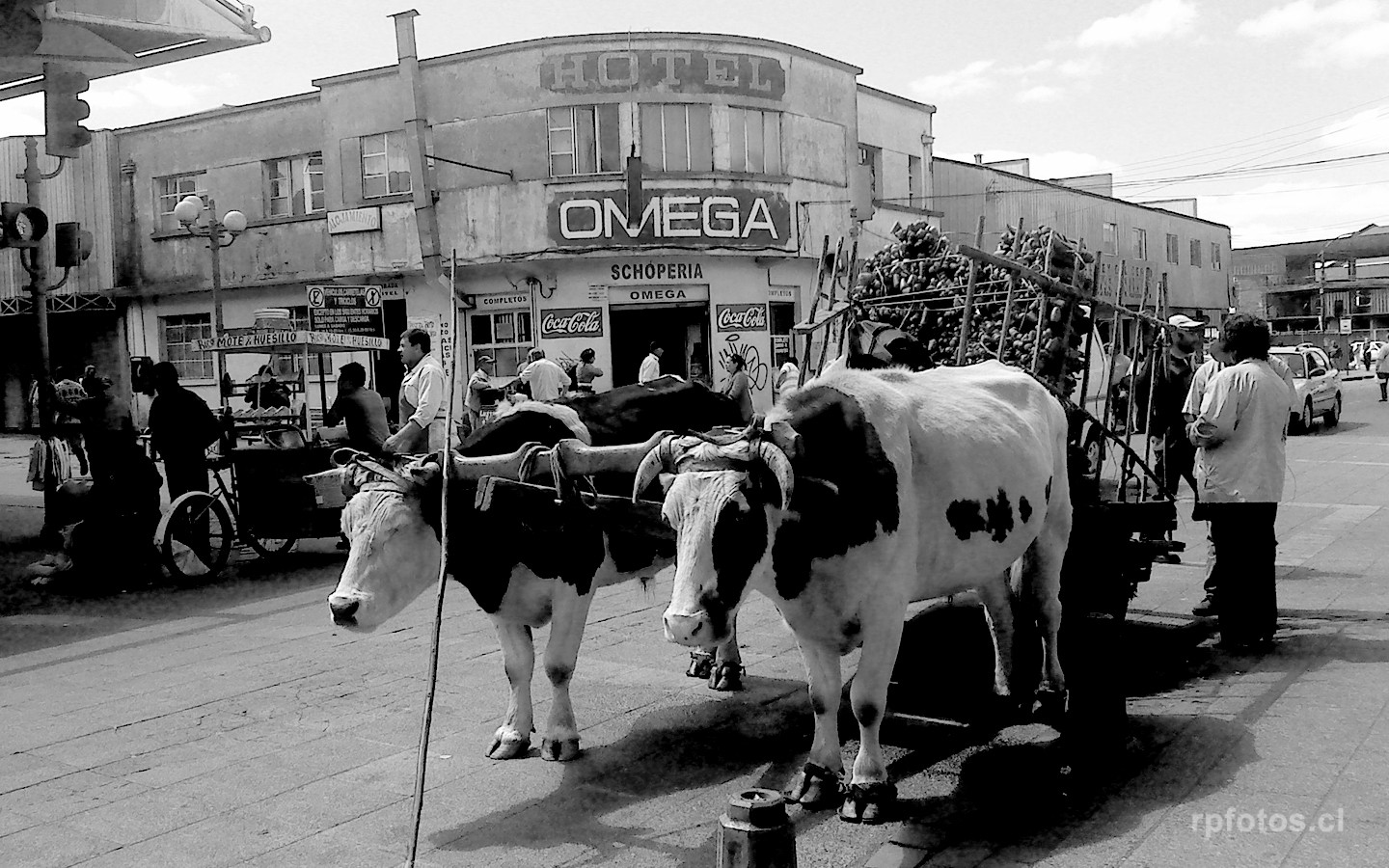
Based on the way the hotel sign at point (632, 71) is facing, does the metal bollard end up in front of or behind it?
in front

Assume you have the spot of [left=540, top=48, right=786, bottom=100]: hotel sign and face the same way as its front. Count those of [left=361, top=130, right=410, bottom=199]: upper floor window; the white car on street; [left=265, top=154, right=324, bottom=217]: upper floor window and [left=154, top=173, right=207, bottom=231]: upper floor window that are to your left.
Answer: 1

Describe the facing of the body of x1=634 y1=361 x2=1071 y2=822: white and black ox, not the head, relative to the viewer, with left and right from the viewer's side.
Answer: facing the viewer and to the left of the viewer

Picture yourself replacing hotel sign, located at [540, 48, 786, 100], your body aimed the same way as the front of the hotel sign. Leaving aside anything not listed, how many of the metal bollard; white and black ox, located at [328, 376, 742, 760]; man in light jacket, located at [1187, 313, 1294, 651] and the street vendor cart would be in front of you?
4

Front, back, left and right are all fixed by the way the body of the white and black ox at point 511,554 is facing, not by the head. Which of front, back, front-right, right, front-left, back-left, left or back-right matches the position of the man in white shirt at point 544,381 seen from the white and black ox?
back-right

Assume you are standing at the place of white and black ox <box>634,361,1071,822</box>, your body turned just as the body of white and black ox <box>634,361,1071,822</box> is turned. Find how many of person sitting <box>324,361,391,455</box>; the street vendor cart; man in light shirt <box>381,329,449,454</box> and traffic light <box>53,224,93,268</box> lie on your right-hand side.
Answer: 4

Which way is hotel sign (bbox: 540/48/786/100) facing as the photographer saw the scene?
facing the viewer

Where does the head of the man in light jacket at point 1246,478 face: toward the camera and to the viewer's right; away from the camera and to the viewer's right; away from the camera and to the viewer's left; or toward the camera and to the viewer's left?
away from the camera and to the viewer's left
